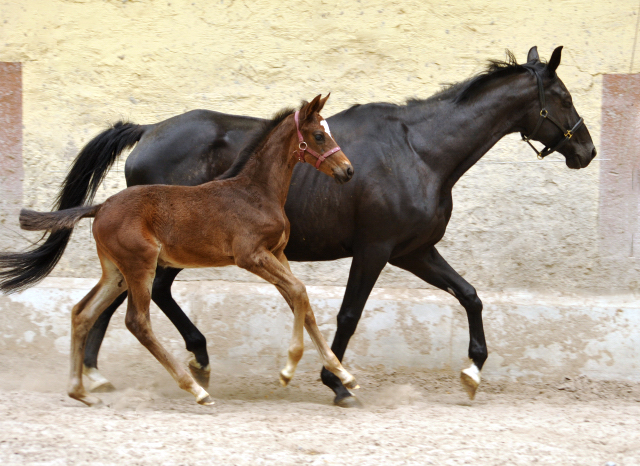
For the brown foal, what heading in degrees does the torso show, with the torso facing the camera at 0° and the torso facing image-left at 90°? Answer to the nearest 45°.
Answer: approximately 270°

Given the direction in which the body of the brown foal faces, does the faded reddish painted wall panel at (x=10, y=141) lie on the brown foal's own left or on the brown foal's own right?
on the brown foal's own left

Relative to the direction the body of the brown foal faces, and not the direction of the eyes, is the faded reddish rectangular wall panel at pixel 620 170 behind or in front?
in front

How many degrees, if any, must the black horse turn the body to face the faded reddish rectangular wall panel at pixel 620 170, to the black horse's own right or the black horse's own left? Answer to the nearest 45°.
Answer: approximately 45° to the black horse's own left

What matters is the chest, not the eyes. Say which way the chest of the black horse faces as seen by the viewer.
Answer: to the viewer's right

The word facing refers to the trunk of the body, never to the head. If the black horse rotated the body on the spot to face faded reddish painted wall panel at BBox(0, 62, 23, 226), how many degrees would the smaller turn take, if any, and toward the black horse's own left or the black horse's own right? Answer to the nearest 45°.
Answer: approximately 135° to the black horse's own left

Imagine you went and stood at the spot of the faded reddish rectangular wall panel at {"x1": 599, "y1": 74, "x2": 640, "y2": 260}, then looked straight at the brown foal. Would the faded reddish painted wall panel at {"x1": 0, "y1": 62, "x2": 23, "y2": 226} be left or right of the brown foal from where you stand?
right
